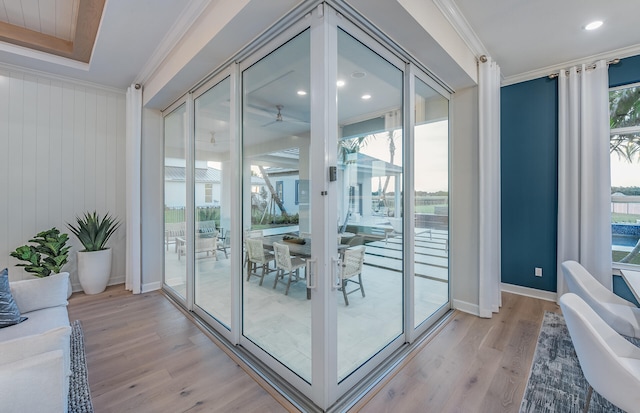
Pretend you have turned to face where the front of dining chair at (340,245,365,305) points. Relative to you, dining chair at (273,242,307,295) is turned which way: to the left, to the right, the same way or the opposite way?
to the right

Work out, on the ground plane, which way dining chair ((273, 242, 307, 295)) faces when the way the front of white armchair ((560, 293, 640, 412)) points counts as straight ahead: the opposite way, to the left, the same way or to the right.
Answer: to the left

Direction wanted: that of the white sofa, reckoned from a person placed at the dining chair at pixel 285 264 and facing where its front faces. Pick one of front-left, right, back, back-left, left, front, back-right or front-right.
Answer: back

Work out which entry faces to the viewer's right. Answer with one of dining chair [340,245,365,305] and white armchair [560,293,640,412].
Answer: the white armchair

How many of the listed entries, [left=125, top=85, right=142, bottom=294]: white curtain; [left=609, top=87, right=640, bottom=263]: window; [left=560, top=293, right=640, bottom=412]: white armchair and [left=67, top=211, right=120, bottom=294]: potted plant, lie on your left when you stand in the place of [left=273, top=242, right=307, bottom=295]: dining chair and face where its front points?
2

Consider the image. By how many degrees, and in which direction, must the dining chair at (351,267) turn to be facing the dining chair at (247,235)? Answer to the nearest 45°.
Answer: approximately 45° to its left

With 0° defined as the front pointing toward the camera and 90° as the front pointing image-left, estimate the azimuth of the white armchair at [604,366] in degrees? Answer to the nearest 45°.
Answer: approximately 270°

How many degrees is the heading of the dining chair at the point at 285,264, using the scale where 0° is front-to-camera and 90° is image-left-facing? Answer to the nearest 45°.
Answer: approximately 225°

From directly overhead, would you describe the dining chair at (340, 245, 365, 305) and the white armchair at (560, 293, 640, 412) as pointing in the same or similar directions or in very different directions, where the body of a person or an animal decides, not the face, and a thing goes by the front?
very different directions

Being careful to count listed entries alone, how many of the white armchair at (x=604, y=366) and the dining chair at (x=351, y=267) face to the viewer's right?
1
